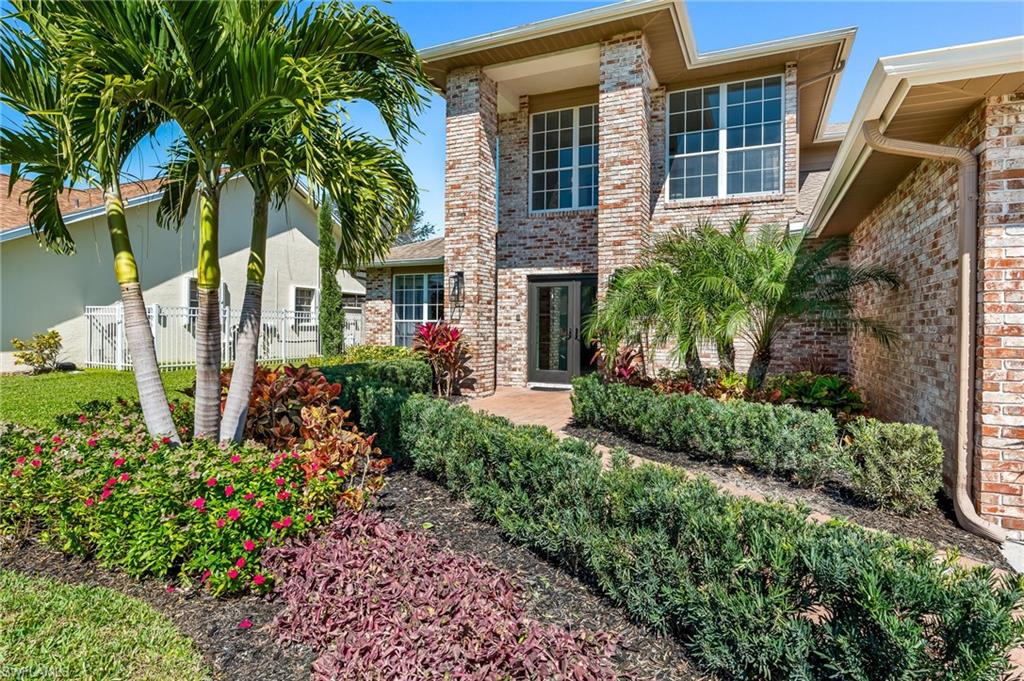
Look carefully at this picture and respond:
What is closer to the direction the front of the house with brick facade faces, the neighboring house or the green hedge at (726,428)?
the green hedge

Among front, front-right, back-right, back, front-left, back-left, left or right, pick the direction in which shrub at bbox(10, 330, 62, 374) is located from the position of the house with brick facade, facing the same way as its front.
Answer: right

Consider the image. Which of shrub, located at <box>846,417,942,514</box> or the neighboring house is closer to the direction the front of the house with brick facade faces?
the shrub

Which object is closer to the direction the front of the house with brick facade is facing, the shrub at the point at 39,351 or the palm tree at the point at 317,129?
the palm tree

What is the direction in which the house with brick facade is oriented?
toward the camera

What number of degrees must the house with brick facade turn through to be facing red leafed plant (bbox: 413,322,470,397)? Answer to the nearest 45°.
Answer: approximately 90° to its right

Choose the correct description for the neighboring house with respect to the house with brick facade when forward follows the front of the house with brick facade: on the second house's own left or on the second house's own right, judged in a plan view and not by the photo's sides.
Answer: on the second house's own right

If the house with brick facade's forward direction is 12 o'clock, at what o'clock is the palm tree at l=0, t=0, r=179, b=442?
The palm tree is roughly at 1 o'clock from the house with brick facade.

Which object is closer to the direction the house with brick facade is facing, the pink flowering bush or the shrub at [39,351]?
the pink flowering bush

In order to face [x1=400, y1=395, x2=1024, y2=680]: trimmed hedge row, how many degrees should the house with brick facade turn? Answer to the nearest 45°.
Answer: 0° — it already faces it

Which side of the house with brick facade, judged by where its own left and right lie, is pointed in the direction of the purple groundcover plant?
front

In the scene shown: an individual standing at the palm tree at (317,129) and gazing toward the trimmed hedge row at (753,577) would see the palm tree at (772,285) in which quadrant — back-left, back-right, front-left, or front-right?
front-left

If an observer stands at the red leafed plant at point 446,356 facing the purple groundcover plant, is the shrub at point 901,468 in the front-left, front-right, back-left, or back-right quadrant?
front-left

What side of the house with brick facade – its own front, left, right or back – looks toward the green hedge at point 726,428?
front
